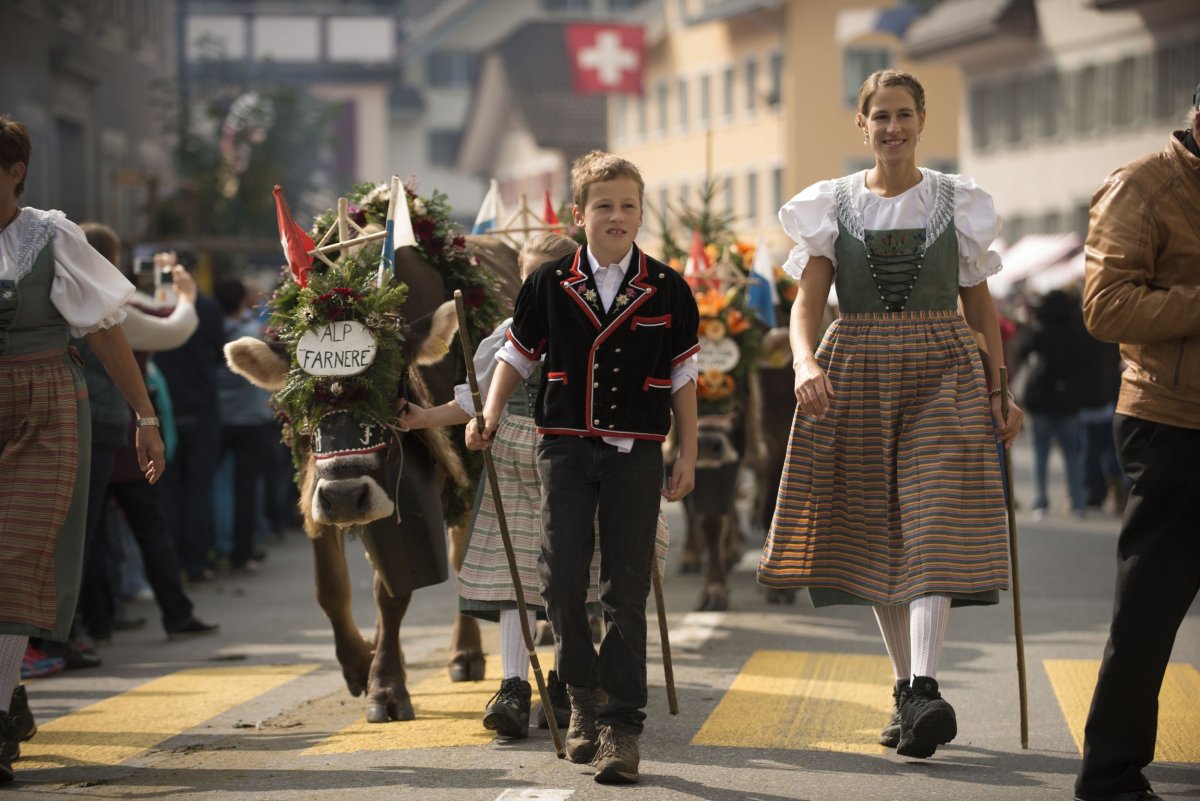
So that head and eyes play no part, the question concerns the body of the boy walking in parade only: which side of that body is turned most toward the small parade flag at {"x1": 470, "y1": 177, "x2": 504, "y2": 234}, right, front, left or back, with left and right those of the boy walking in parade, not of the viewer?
back

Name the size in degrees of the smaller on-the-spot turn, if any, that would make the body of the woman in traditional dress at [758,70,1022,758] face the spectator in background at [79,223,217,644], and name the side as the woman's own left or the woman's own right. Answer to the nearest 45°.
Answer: approximately 135° to the woman's own right

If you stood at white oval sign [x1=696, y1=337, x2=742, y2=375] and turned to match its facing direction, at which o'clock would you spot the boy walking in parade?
The boy walking in parade is roughly at 12 o'clock from the white oval sign.

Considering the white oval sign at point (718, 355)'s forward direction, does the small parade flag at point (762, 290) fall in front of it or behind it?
behind

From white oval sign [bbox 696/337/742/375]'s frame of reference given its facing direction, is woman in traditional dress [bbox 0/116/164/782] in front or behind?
in front

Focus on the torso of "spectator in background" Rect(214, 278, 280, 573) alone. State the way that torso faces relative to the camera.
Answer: to the viewer's right

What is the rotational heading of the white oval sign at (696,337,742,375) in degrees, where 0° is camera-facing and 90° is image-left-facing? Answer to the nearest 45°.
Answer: approximately 0°

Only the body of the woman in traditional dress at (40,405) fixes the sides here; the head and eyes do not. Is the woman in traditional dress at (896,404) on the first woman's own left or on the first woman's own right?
on the first woman's own left

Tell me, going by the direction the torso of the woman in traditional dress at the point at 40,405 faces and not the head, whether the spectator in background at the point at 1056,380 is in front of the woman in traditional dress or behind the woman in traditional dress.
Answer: behind

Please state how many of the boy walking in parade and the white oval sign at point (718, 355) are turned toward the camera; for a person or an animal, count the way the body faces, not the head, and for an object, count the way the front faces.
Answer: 2

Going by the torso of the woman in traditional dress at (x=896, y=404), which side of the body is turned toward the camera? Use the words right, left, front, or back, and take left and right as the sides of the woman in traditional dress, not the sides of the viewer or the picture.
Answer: front

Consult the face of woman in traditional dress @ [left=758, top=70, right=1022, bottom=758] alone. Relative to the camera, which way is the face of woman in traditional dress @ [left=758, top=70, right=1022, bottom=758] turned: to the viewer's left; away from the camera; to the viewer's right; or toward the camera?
toward the camera
